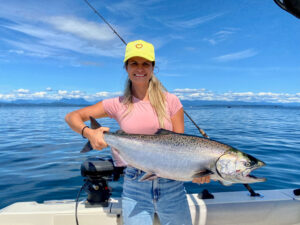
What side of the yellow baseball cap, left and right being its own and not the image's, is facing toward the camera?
front

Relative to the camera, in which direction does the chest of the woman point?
toward the camera
